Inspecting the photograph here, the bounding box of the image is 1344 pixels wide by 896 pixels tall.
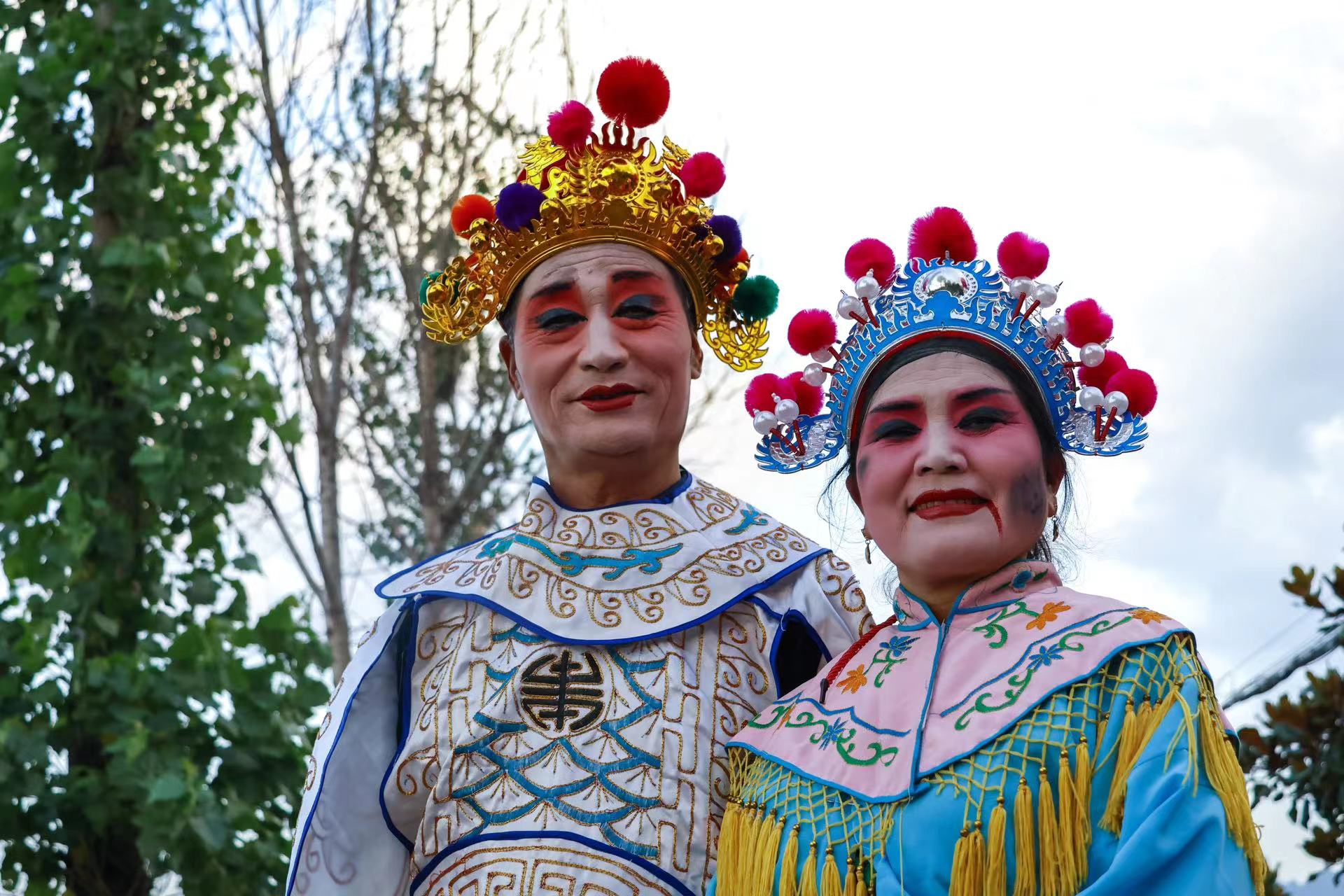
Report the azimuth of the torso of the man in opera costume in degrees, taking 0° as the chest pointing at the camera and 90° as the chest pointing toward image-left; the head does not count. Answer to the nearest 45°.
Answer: approximately 0°

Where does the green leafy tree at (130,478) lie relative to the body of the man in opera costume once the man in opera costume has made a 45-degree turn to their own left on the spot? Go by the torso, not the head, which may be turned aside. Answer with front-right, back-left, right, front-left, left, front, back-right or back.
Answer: back

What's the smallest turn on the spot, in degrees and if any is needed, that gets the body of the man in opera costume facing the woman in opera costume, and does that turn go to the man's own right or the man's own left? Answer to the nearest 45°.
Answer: approximately 45° to the man's own left
